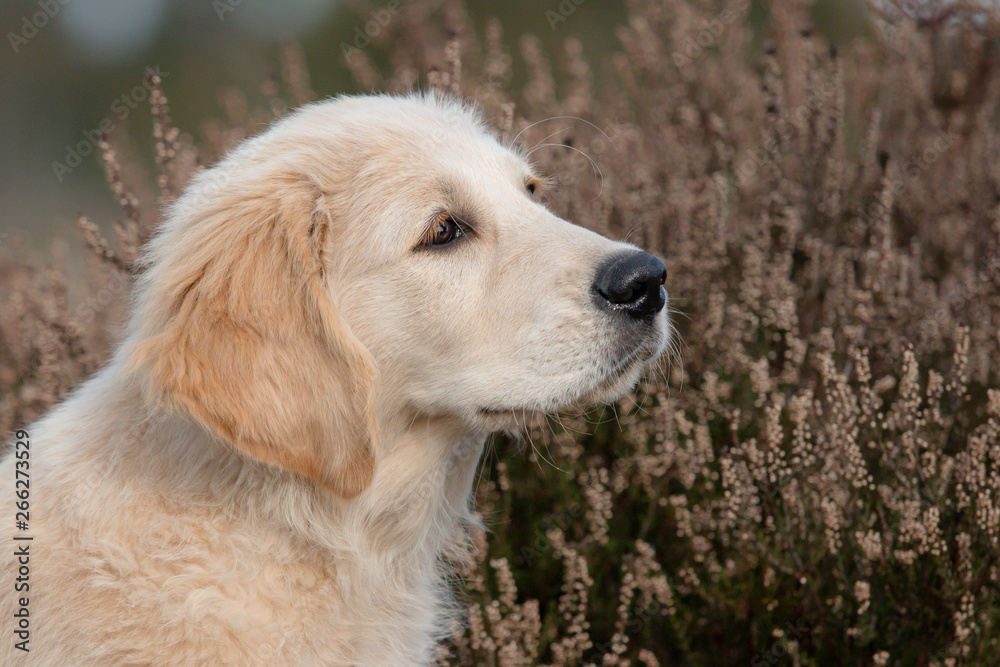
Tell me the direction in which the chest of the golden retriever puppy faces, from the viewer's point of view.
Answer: to the viewer's right
